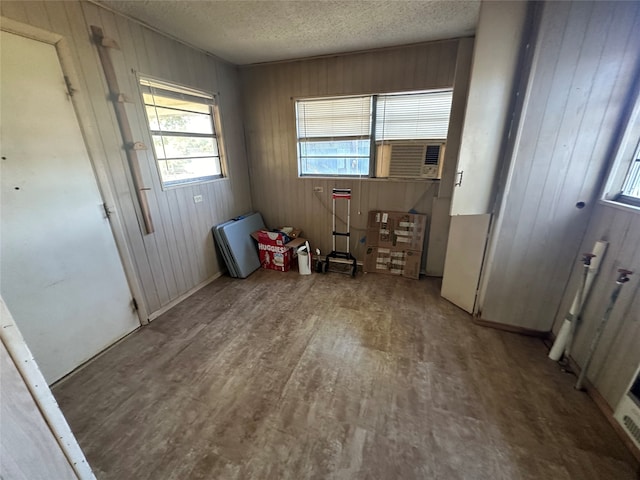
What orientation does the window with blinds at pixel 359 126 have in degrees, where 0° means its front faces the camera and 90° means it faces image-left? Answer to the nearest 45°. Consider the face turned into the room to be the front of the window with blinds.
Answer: approximately 0°

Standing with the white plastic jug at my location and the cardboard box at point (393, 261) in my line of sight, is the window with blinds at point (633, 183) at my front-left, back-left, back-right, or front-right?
front-right

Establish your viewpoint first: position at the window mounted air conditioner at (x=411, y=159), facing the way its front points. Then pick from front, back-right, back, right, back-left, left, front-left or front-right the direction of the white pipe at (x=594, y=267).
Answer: front-left

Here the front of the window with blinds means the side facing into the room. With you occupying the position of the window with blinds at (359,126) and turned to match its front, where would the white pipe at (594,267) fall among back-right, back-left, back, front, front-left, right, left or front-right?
front-left

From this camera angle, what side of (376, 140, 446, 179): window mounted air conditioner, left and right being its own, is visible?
front

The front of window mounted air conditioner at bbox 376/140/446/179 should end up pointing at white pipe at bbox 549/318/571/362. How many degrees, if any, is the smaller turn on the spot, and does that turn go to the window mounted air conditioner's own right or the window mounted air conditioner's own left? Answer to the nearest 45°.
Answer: approximately 45° to the window mounted air conditioner's own left

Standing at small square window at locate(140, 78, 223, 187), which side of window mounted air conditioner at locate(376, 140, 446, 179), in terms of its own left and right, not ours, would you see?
right

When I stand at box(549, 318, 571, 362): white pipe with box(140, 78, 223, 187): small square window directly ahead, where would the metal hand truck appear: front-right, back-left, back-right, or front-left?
front-right

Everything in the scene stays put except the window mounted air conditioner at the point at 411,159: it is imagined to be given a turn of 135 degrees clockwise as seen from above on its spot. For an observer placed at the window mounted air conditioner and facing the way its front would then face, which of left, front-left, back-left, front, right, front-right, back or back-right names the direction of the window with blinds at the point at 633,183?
back

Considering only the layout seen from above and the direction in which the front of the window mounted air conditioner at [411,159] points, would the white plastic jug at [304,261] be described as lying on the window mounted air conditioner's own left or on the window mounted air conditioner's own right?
on the window mounted air conditioner's own right

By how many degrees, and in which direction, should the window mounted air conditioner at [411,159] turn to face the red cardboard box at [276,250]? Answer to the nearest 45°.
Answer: approximately 90° to its right
